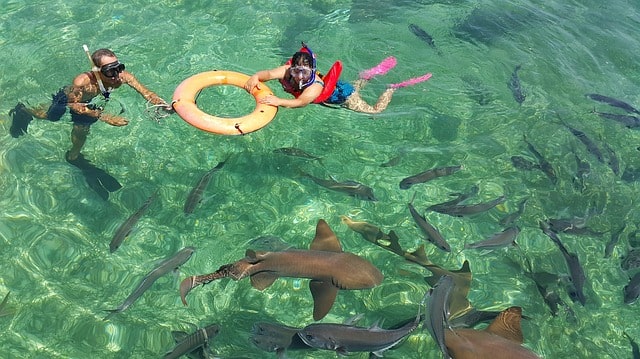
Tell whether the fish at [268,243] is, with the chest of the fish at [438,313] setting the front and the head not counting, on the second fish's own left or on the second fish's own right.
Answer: on the second fish's own left

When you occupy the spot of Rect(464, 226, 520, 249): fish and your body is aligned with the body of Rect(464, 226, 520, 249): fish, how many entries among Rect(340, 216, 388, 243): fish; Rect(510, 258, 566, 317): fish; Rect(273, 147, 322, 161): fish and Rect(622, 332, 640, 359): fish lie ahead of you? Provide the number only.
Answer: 2

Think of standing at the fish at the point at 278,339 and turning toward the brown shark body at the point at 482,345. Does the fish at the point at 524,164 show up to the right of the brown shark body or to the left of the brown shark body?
left

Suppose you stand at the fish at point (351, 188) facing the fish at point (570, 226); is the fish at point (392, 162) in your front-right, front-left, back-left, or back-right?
front-left

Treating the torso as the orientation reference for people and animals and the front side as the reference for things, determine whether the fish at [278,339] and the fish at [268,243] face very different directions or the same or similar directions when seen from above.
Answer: same or similar directions

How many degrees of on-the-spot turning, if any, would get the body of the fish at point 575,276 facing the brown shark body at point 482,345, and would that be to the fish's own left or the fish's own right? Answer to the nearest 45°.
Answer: approximately 45° to the fish's own right

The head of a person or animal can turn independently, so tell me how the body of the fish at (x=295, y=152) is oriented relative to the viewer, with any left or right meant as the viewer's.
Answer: facing to the left of the viewer

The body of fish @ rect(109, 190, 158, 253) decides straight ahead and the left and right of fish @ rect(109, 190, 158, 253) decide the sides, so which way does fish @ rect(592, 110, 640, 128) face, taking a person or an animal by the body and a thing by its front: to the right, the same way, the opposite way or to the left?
to the left

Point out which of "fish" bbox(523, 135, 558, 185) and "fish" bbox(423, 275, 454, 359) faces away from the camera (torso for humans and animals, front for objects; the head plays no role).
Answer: "fish" bbox(423, 275, 454, 359)
